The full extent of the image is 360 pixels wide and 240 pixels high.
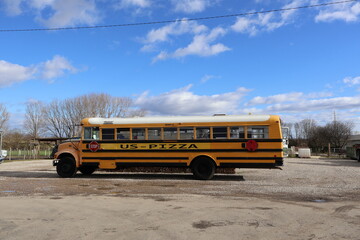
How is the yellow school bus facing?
to the viewer's left
